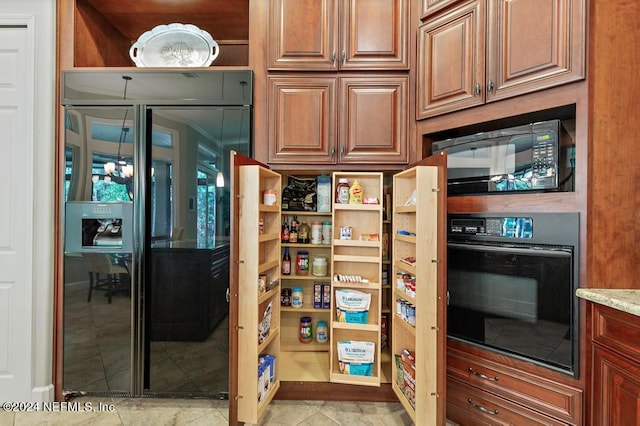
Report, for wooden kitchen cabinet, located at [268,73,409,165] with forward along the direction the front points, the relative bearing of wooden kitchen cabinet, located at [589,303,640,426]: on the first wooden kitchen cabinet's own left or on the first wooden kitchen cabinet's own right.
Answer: on the first wooden kitchen cabinet's own left

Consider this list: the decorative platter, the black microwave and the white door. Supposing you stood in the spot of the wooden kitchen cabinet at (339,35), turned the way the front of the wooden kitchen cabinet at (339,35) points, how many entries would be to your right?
2

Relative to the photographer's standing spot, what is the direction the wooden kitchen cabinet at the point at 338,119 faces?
facing the viewer

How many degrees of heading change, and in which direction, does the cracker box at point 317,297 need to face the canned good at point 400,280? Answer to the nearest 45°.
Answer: approximately 45° to its left

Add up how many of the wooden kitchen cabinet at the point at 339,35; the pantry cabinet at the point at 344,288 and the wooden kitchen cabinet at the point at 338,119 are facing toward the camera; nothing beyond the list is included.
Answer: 3

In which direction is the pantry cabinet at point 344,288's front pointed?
toward the camera

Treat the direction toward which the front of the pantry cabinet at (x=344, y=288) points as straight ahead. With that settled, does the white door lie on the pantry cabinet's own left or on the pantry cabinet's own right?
on the pantry cabinet's own right

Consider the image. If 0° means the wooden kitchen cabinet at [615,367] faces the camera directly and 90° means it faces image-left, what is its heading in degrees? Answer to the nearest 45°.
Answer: approximately 45°

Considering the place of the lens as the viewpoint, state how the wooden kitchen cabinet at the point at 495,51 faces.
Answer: facing the viewer and to the left of the viewer

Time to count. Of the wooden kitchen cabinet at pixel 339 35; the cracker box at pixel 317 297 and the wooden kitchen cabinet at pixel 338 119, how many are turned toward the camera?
3

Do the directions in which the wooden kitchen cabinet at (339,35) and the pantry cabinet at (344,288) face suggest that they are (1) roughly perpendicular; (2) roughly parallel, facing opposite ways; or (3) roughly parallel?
roughly parallel

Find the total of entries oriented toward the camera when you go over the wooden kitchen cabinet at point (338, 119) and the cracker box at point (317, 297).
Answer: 2
